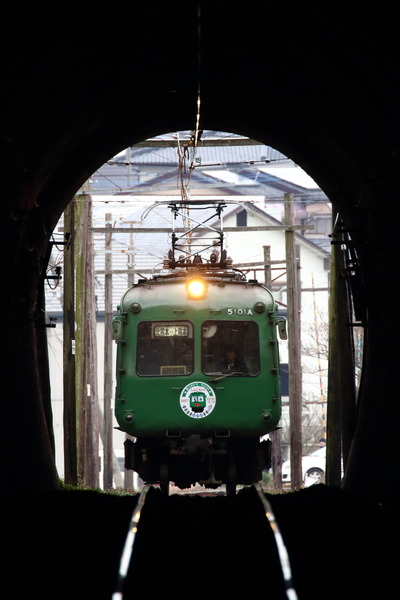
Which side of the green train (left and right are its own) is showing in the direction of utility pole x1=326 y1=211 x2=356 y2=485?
left

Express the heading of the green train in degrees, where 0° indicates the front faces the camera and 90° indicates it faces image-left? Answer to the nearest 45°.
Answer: approximately 0°

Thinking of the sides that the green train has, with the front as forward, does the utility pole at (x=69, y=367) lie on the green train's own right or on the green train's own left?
on the green train's own right
